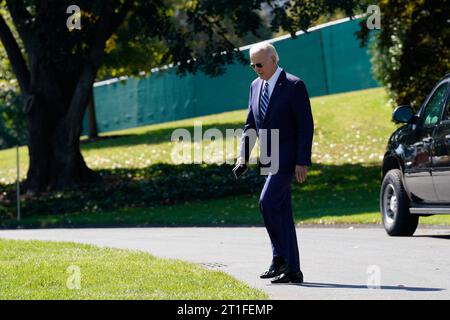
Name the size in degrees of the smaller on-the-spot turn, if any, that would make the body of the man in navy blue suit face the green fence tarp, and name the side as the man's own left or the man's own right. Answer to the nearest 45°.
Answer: approximately 135° to the man's own right

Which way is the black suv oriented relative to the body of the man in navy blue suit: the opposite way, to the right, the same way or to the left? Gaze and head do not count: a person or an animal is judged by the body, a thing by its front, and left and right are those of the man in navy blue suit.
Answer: to the right

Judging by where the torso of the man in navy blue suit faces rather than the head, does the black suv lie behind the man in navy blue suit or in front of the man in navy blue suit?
behind

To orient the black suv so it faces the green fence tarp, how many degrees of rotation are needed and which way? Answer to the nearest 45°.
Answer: approximately 45° to its right

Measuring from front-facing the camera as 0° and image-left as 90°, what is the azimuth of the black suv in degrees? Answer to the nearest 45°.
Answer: approximately 135°

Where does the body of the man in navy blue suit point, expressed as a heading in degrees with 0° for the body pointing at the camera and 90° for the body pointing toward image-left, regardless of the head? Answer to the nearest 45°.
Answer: approximately 45°
